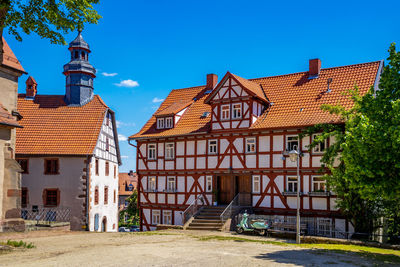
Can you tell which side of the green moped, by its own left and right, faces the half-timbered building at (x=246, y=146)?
right

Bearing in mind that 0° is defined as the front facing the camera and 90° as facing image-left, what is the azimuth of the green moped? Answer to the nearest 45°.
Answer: approximately 90°

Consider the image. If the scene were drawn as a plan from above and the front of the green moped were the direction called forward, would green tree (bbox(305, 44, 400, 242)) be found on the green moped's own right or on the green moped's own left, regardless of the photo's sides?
on the green moped's own left
